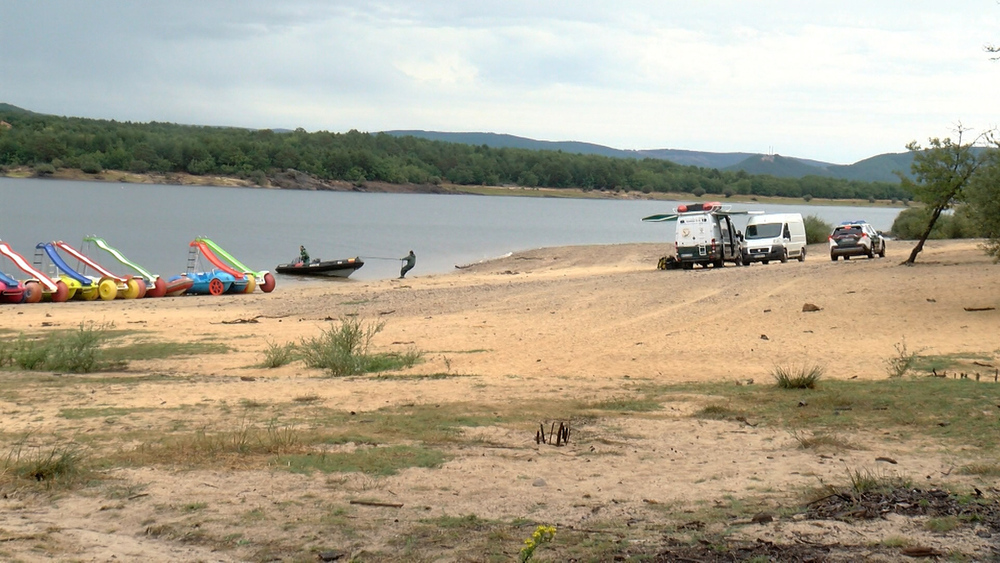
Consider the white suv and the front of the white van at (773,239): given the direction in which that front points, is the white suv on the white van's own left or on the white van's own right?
on the white van's own left

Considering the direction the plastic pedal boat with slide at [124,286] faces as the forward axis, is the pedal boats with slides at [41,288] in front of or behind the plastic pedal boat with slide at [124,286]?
behind

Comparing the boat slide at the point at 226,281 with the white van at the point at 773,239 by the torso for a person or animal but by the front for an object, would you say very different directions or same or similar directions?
very different directions

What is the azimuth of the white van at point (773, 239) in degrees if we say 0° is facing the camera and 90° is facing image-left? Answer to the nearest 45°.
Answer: approximately 45°

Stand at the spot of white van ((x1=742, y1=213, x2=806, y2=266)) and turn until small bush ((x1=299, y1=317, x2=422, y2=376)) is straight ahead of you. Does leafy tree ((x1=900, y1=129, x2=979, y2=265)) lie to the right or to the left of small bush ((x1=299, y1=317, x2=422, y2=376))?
left

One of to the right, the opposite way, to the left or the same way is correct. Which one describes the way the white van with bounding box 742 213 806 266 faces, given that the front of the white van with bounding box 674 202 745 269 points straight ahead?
the opposite way

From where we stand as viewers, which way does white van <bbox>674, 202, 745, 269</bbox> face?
facing away from the viewer and to the right of the viewer
